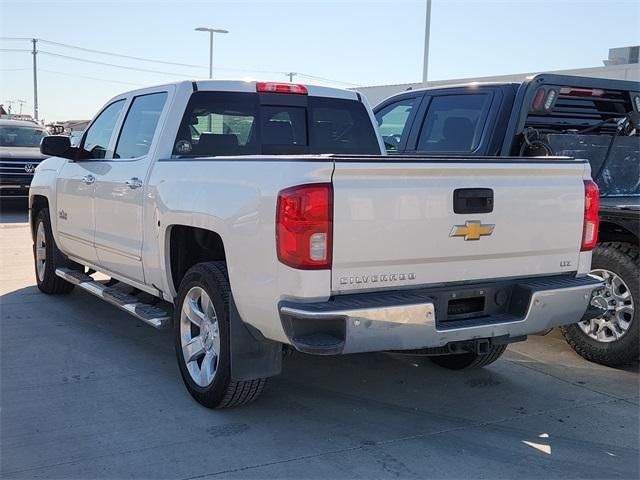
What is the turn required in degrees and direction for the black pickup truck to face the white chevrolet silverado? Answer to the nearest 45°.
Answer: approximately 90° to its left

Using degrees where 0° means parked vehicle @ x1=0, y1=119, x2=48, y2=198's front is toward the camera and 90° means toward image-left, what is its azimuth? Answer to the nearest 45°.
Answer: approximately 315°

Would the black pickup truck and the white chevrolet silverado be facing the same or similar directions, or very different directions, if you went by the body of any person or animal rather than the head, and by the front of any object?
same or similar directions

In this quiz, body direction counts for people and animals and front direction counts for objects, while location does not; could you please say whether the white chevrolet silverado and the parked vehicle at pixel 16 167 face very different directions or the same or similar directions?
very different directions

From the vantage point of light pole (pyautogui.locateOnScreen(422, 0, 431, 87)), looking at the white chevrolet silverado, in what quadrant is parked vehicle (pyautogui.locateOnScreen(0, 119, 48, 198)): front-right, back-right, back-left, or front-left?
front-right

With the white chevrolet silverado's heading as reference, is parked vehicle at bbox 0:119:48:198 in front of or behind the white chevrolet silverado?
in front

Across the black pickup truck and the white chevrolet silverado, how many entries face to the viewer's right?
0

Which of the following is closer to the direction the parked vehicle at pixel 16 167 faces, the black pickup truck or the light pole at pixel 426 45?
the black pickup truck

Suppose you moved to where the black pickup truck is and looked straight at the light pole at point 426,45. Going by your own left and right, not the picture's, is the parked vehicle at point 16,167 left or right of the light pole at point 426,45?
left

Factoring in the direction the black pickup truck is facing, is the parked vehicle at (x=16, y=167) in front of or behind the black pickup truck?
in front

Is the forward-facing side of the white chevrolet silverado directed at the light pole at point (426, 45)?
no

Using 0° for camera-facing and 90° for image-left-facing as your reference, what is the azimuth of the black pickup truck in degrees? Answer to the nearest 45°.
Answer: approximately 135°

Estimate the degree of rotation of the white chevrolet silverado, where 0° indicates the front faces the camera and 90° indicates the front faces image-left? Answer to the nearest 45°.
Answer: approximately 135°
